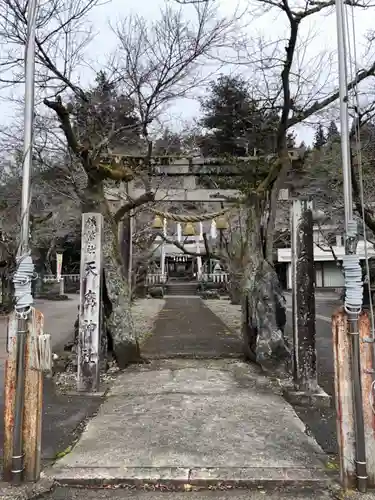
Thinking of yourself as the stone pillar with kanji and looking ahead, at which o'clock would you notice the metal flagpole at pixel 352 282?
The metal flagpole is roughly at 11 o'clock from the stone pillar with kanji.

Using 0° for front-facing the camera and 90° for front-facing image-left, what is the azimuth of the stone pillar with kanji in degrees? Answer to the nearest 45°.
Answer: approximately 0°

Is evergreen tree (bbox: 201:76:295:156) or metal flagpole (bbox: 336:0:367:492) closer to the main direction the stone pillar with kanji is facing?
the metal flagpole

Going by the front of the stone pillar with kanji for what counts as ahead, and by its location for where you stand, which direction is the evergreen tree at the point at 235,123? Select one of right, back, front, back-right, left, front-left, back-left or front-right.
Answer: back-left

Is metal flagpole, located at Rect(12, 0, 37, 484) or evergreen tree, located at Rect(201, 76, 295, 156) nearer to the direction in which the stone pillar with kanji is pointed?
the metal flagpole

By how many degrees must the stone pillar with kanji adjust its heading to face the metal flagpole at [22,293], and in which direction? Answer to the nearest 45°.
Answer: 0° — it already faces it
